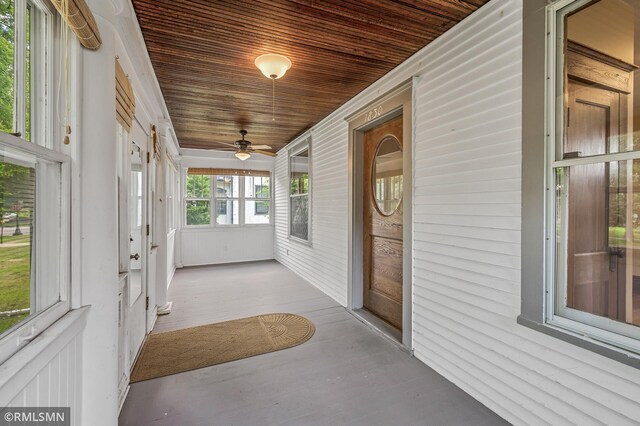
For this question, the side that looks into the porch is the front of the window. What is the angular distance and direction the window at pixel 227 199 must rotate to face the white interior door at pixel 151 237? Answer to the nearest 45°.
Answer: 0° — it already faces it

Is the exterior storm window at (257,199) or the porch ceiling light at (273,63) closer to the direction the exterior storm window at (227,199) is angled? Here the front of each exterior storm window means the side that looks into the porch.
the porch ceiling light

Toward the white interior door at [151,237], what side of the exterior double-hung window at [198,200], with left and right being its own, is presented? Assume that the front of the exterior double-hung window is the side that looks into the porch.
front

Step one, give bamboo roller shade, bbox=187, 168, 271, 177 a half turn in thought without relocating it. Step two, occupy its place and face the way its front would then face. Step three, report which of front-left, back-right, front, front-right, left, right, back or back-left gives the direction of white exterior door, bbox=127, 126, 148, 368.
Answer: back

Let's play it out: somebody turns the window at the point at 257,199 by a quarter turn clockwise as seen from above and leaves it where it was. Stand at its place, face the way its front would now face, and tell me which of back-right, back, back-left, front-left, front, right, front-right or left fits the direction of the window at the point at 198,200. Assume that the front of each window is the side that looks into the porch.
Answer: front

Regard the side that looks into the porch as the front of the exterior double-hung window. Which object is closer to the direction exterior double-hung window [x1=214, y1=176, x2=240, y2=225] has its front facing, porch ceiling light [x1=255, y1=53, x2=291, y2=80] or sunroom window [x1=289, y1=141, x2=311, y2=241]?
the porch ceiling light

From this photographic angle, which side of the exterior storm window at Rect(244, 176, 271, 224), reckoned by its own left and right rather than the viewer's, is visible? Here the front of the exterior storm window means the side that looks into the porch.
front

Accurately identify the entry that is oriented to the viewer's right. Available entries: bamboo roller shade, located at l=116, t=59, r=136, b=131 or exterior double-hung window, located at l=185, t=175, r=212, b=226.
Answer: the bamboo roller shade

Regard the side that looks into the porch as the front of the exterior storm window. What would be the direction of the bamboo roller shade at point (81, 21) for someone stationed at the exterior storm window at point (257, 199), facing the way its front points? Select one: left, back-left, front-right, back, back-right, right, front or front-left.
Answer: front

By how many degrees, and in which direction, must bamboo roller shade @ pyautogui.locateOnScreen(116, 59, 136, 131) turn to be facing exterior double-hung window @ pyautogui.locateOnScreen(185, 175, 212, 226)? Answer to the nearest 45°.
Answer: approximately 90° to its left

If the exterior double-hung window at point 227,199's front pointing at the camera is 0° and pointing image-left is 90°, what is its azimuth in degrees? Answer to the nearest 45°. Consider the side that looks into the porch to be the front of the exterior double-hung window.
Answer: approximately 0°

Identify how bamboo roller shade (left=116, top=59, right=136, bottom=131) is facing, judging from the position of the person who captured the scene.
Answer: facing to the right of the viewer

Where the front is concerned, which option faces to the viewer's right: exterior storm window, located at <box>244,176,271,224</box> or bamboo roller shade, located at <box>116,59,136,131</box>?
the bamboo roller shade

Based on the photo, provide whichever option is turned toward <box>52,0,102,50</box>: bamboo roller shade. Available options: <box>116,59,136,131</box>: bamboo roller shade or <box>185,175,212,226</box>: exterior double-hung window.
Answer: the exterior double-hung window

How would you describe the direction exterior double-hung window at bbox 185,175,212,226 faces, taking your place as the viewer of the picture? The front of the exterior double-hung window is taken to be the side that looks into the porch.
facing the viewer

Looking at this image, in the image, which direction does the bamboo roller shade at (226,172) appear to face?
toward the camera

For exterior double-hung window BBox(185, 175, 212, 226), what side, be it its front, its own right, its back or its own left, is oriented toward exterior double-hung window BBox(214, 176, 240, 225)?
left

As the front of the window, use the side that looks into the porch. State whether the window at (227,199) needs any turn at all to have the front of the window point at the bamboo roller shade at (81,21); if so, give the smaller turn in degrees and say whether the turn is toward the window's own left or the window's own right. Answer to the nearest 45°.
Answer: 0° — it already faces it
